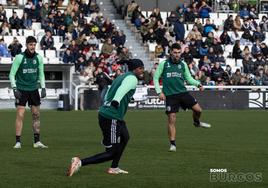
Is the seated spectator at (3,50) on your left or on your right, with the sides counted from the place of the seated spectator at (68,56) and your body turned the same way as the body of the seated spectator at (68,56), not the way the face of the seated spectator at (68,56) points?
on your right

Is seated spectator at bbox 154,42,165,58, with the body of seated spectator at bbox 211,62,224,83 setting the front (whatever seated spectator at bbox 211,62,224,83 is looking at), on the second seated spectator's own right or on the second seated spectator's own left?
on the second seated spectator's own right

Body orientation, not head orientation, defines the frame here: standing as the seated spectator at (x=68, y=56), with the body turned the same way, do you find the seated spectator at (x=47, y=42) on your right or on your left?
on your right

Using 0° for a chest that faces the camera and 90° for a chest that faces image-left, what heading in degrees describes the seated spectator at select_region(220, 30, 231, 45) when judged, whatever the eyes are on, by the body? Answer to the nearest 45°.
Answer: approximately 0°

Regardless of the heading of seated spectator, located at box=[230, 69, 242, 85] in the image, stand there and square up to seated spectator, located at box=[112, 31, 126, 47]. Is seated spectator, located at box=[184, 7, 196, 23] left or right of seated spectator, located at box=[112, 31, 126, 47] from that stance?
right
